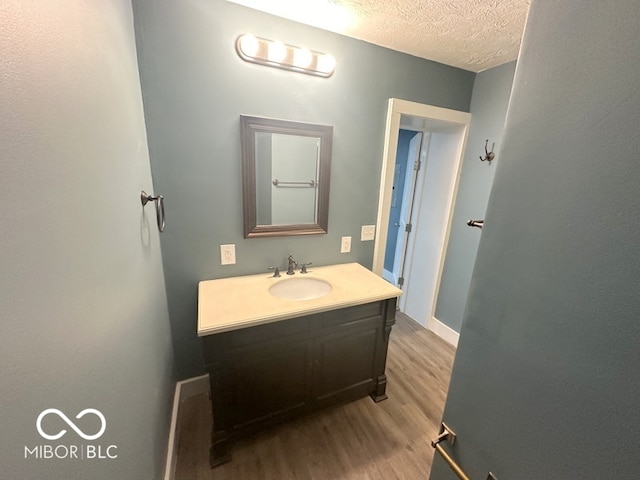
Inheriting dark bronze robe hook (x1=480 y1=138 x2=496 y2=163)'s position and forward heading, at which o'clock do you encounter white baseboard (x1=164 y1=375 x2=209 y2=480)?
The white baseboard is roughly at 12 o'clock from the dark bronze robe hook.

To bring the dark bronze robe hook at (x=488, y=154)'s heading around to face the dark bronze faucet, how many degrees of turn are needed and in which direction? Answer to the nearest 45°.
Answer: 0° — it already faces it

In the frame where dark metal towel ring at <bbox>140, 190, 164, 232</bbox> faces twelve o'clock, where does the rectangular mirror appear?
The rectangular mirror is roughly at 12 o'clock from the dark metal towel ring.

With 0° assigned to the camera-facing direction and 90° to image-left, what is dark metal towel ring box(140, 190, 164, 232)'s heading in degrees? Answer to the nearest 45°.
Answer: approximately 270°

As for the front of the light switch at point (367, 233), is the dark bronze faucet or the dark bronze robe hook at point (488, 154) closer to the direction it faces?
the dark bronze robe hook

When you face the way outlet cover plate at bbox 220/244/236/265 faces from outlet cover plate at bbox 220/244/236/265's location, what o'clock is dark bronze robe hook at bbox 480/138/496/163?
The dark bronze robe hook is roughly at 9 o'clock from the outlet cover plate.

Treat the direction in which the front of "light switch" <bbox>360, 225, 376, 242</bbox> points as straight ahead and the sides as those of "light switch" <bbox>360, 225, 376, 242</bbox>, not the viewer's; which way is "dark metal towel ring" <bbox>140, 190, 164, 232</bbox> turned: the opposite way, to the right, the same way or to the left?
to the left

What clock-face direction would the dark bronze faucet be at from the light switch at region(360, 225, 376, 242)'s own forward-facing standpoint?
The dark bronze faucet is roughly at 3 o'clock from the light switch.

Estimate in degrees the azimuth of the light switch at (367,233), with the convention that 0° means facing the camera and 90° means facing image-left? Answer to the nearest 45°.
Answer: approximately 315°

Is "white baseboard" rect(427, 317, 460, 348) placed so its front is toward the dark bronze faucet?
yes

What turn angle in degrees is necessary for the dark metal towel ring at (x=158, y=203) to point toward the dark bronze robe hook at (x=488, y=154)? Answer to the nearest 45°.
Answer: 0° — it already faces it
